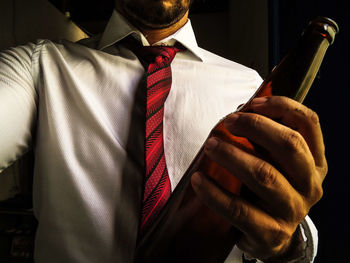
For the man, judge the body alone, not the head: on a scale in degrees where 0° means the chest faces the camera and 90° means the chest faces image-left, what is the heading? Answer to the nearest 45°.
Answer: approximately 0°
